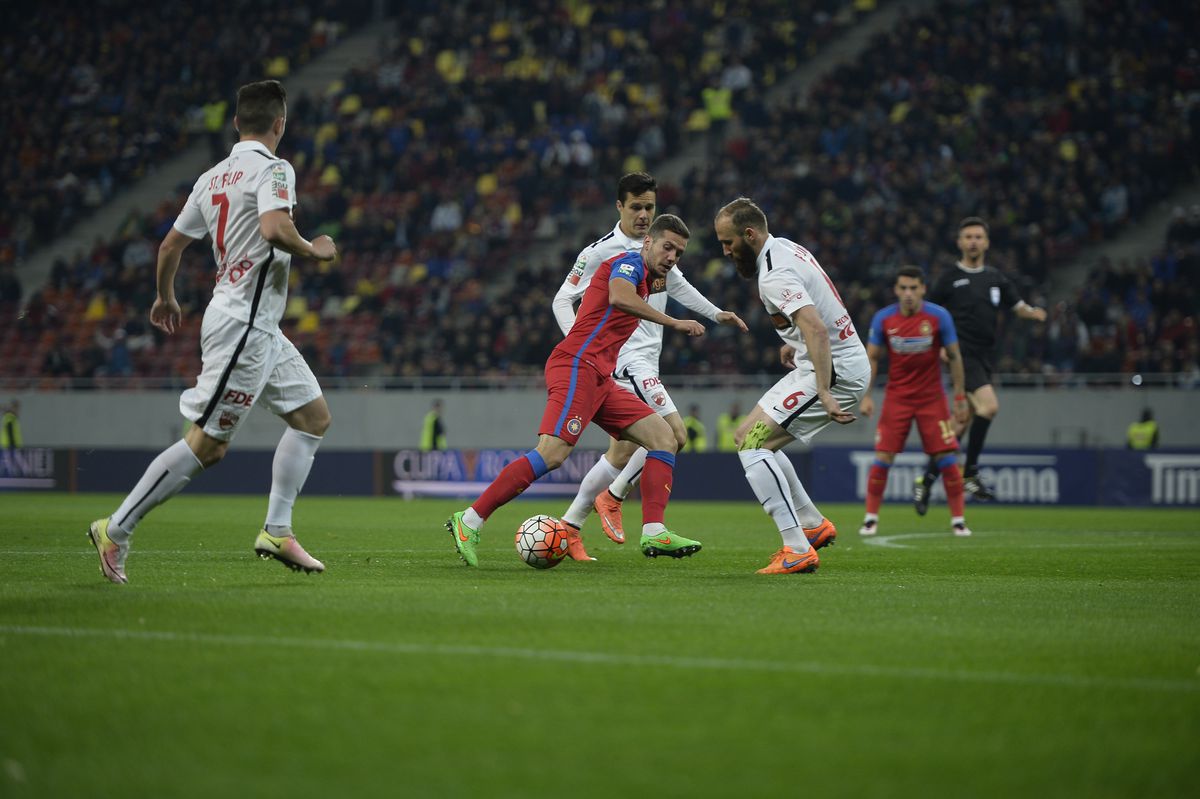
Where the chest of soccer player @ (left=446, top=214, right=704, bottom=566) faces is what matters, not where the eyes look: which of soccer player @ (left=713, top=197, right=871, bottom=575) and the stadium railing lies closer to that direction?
the soccer player

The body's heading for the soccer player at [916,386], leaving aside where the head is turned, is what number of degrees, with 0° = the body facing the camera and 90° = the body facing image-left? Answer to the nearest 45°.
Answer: approximately 0°

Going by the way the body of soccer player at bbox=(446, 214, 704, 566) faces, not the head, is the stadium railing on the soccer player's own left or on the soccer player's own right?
on the soccer player's own left

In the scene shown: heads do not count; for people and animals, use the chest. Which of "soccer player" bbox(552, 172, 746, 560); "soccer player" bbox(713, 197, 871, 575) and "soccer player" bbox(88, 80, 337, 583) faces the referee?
"soccer player" bbox(88, 80, 337, 583)

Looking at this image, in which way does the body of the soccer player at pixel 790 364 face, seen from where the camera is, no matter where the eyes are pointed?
to the viewer's left

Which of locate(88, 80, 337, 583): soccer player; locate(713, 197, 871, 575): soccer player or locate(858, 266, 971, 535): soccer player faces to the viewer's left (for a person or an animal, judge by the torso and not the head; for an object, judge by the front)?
locate(713, 197, 871, 575): soccer player

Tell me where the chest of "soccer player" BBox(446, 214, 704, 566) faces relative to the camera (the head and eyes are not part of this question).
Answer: to the viewer's right

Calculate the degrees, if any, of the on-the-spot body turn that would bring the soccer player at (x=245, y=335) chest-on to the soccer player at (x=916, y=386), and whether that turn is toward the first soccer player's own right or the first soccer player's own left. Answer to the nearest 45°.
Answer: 0° — they already face them

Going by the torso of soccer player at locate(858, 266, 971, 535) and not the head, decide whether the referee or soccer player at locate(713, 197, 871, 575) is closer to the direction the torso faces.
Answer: the soccer player

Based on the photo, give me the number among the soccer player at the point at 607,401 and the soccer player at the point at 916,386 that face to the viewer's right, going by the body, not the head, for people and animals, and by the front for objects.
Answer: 1

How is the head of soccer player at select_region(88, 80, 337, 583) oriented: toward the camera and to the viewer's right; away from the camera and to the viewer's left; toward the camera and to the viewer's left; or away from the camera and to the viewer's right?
away from the camera and to the viewer's right

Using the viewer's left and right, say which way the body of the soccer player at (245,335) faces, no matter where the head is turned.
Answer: facing away from the viewer and to the right of the viewer

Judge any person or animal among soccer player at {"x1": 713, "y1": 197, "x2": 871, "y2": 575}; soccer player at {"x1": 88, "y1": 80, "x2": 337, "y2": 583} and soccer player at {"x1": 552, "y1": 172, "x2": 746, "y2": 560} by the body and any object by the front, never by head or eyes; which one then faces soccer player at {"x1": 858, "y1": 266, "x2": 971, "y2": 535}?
soccer player at {"x1": 88, "y1": 80, "x2": 337, "y2": 583}
